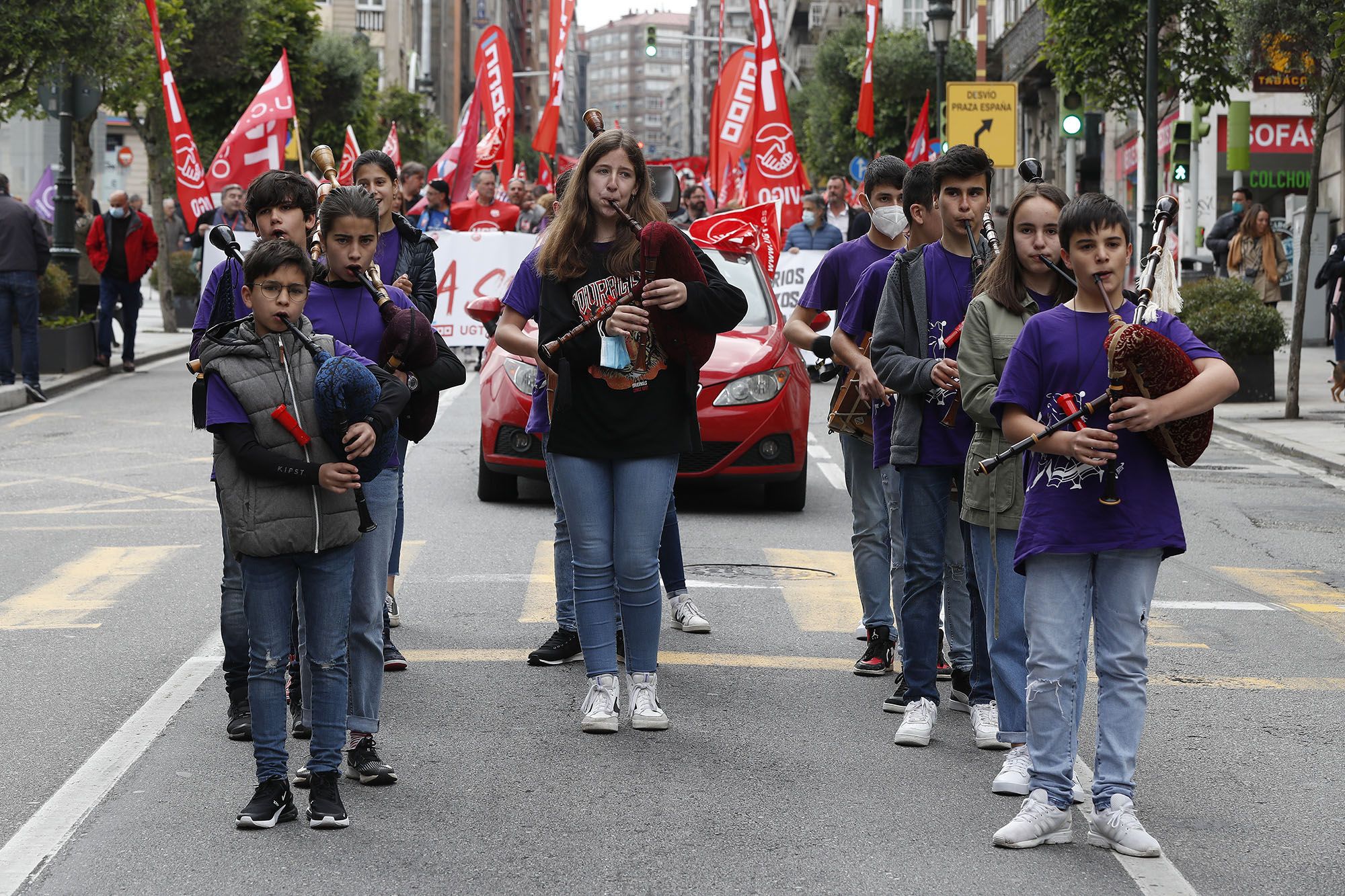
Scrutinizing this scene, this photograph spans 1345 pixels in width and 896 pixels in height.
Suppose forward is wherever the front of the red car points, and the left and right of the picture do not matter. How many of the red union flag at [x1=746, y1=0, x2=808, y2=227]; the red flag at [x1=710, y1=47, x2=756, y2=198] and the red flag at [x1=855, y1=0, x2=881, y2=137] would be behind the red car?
3

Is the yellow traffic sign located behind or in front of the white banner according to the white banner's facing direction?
behind

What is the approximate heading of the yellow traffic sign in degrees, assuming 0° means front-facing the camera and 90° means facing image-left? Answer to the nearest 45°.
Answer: approximately 0°

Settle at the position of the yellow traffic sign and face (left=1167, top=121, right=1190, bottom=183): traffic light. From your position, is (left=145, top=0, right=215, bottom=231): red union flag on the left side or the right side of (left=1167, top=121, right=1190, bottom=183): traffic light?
right

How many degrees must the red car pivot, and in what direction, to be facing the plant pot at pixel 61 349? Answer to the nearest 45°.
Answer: approximately 135° to its right

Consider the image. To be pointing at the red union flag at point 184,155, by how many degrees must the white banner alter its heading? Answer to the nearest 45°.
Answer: approximately 90° to its right
